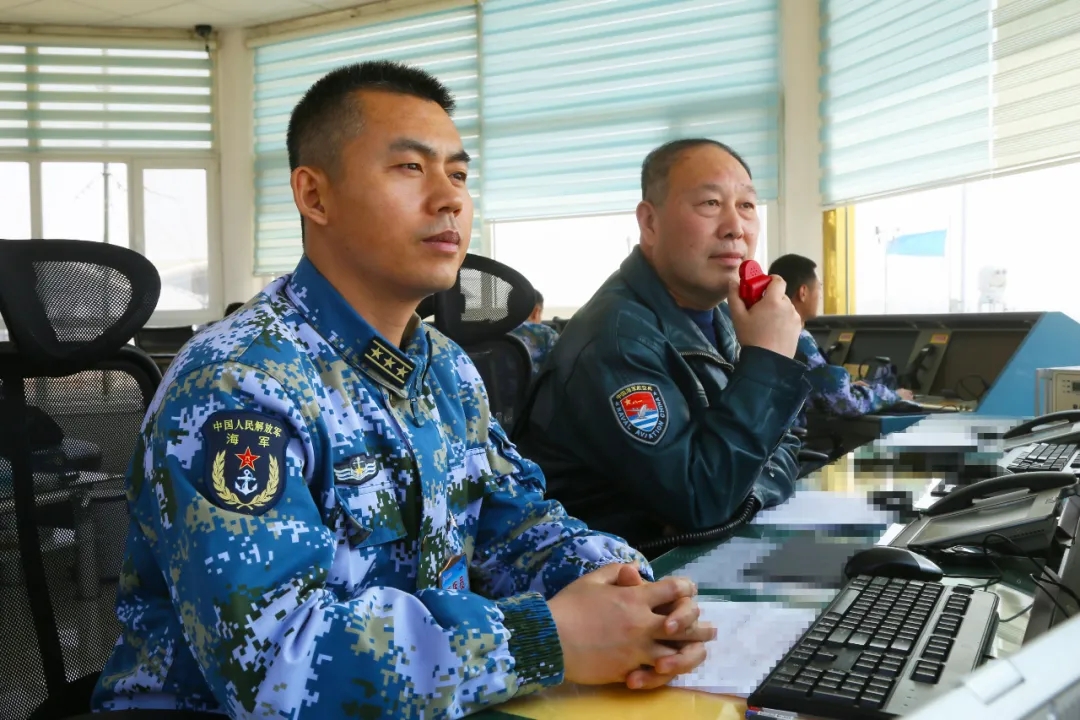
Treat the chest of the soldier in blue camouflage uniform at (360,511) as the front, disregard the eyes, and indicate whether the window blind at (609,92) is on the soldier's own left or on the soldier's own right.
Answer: on the soldier's own left

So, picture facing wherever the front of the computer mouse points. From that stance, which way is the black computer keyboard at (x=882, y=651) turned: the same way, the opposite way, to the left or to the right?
the opposite way

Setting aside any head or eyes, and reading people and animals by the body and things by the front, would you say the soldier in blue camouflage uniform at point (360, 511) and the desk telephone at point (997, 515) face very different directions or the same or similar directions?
very different directions

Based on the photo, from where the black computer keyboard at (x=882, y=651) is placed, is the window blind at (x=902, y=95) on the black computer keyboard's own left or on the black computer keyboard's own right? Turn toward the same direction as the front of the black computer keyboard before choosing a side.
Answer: on the black computer keyboard's own right

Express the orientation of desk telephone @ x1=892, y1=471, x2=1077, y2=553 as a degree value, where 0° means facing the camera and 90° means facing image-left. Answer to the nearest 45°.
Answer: approximately 90°

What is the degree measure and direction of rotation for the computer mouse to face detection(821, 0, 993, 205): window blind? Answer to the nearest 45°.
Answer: approximately 90° to its left

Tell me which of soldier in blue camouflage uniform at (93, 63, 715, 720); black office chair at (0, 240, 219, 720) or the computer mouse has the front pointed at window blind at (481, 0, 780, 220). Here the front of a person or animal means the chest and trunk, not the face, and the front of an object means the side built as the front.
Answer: the black office chair

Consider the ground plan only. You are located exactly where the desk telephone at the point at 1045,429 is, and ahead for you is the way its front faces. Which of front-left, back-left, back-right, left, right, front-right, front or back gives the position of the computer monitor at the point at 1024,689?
left

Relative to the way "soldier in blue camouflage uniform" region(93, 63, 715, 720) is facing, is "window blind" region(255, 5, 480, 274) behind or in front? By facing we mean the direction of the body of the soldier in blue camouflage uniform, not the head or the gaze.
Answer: behind

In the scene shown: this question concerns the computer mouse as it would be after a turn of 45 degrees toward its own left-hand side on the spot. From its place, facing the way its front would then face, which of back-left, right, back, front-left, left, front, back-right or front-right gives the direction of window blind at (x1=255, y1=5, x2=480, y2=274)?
left

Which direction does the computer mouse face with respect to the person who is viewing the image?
facing to the right of the viewer
